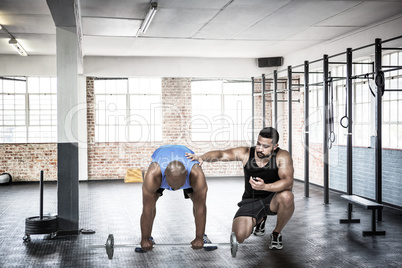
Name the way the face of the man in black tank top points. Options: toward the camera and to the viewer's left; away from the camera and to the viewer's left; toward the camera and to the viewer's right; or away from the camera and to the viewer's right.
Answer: toward the camera and to the viewer's left

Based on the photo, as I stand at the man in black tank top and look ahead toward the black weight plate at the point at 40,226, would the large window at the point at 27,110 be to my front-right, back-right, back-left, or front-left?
front-right

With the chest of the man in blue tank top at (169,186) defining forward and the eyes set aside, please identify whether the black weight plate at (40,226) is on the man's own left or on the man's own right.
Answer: on the man's own right

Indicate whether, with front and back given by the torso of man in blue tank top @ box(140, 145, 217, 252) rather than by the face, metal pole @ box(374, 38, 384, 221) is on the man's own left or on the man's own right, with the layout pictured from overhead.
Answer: on the man's own left

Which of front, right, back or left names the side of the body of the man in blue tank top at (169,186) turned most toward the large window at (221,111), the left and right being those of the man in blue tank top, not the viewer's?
back

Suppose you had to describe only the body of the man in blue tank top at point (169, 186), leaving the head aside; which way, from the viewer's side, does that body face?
toward the camera

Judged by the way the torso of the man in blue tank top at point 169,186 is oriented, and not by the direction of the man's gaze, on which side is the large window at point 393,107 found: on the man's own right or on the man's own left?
on the man's own left

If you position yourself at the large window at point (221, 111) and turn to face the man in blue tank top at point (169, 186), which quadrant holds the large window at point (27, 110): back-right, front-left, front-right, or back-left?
front-right
